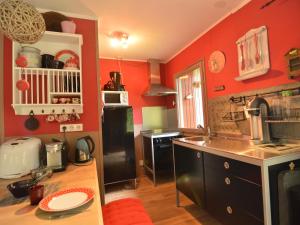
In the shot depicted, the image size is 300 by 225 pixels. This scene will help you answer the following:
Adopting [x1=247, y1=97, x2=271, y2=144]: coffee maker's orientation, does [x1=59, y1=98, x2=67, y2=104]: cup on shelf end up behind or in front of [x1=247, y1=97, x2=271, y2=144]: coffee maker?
in front

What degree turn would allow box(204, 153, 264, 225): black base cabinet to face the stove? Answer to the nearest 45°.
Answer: approximately 90° to its right

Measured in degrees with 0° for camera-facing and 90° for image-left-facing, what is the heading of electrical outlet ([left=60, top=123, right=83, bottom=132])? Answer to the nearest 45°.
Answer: approximately 0°

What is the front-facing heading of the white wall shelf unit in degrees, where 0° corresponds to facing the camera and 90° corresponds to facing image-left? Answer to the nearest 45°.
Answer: approximately 0°

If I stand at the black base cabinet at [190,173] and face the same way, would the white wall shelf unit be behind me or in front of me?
in front

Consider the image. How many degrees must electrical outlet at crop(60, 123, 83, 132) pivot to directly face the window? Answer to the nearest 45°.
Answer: approximately 90° to its left

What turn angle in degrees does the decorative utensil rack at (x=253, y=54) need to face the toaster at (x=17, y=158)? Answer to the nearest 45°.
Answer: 0° — it already faces it

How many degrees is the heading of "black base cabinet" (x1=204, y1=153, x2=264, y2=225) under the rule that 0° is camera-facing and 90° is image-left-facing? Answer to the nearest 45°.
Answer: approximately 45°

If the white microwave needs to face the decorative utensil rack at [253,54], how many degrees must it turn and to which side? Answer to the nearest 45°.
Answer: approximately 45° to its left

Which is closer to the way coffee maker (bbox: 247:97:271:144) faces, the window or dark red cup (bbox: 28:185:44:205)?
the dark red cup

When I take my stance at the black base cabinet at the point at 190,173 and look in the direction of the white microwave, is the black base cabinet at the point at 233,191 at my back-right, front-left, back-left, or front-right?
back-left
